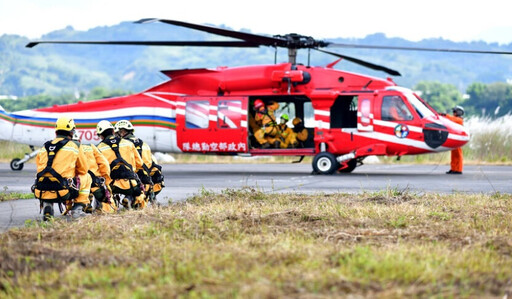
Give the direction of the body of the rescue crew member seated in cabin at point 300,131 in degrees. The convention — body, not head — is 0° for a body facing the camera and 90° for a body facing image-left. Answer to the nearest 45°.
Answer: approximately 45°

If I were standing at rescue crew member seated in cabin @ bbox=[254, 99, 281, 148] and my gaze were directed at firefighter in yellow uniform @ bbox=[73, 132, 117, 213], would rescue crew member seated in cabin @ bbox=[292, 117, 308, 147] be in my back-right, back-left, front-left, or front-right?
back-left

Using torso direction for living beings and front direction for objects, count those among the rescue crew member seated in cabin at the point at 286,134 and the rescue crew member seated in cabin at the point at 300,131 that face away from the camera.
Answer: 0

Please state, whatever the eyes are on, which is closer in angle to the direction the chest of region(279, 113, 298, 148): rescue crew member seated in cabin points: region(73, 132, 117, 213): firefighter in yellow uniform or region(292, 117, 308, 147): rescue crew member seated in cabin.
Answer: the firefighter in yellow uniform

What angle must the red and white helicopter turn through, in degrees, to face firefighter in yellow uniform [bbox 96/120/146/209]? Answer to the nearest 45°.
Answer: approximately 90° to its right

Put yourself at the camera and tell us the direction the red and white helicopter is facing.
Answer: facing to the right of the viewer

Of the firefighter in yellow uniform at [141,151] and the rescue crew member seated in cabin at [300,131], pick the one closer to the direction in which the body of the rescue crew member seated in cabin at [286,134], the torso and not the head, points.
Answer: the firefighter in yellow uniform
